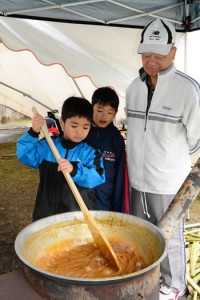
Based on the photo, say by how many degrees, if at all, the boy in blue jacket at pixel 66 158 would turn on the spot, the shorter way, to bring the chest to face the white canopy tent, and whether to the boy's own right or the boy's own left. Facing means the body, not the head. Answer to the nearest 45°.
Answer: approximately 180°

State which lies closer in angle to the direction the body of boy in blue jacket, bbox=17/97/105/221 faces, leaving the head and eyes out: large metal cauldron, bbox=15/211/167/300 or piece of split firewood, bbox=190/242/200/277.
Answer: the large metal cauldron

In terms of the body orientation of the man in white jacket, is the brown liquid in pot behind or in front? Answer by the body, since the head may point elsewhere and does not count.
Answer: in front

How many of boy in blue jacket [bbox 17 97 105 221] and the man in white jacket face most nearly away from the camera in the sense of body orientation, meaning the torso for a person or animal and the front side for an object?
0

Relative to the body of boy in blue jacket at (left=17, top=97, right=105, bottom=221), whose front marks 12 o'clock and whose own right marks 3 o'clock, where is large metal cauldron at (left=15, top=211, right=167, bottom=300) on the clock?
The large metal cauldron is roughly at 12 o'clock from the boy in blue jacket.

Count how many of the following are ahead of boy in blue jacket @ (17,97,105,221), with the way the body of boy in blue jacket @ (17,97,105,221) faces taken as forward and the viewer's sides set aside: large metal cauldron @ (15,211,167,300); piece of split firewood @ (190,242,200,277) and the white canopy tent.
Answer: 1

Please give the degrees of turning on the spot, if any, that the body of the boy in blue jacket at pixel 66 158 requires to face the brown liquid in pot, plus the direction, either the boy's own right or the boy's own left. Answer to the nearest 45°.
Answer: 0° — they already face it

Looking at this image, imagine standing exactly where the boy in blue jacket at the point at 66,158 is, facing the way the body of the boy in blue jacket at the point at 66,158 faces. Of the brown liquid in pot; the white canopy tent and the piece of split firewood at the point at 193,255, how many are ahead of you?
1

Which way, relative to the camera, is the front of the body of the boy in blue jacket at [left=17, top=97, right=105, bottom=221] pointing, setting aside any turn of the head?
toward the camera

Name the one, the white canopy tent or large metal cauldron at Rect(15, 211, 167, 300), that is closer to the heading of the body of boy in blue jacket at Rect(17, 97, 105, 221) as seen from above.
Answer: the large metal cauldron

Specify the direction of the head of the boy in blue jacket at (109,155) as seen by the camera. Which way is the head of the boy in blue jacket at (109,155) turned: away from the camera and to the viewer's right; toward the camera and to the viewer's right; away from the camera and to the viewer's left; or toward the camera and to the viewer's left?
toward the camera and to the viewer's left

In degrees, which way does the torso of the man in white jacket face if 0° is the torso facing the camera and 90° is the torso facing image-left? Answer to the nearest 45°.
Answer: approximately 45°
